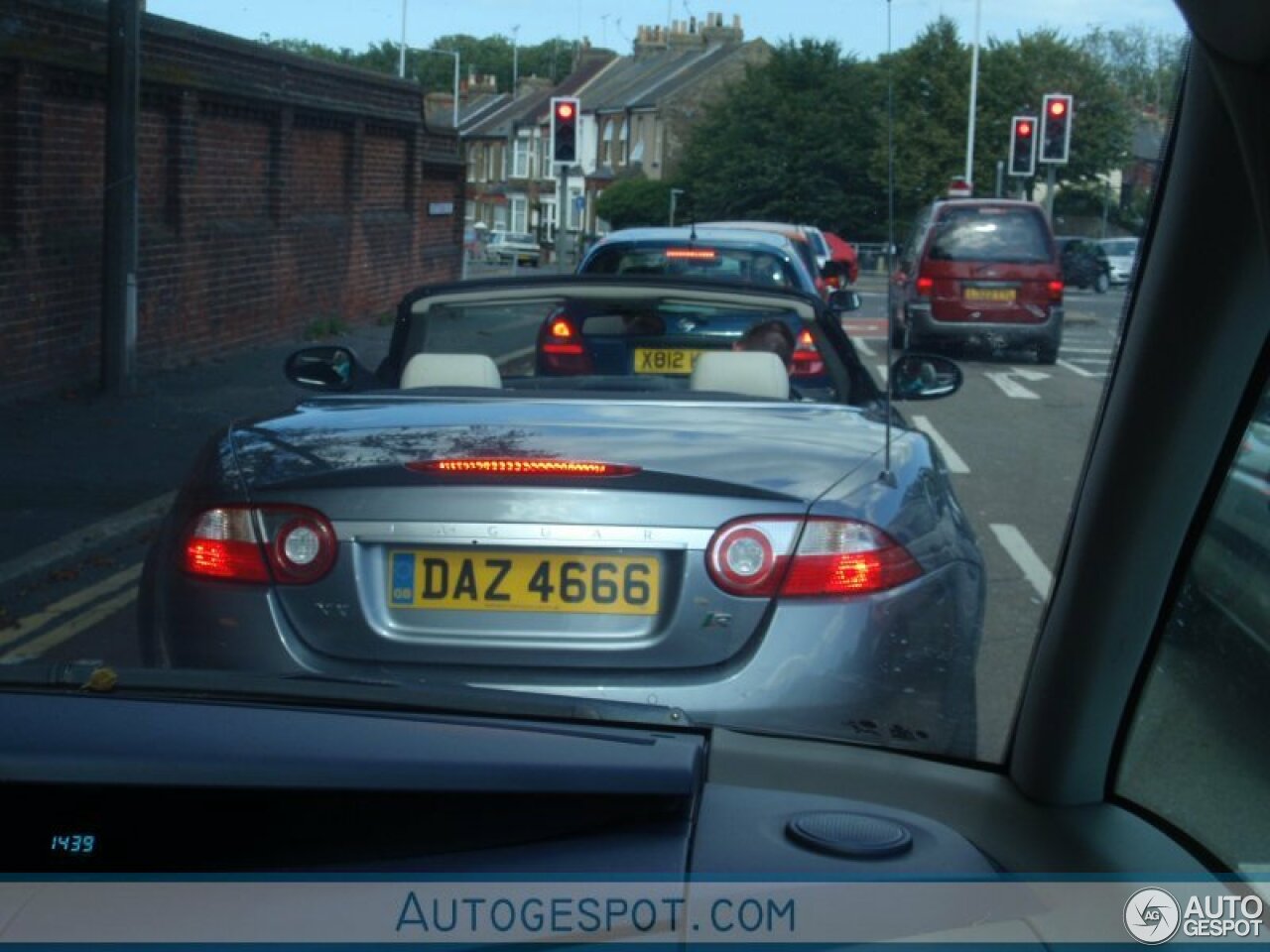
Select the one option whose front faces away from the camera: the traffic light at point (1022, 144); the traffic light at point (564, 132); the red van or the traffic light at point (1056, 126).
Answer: the red van

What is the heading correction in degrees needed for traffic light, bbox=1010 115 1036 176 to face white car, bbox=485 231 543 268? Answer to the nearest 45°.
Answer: approximately 135° to its right

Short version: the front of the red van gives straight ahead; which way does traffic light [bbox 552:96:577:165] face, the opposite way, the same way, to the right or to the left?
the opposite way

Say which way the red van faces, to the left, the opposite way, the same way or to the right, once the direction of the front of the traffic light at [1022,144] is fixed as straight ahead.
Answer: the opposite way

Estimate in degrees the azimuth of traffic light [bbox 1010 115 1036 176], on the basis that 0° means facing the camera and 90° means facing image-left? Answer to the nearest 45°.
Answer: approximately 0°

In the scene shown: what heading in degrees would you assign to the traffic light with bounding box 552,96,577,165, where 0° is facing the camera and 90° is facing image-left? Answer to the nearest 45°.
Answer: approximately 0°

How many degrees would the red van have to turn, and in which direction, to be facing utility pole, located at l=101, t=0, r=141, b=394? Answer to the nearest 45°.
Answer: approximately 135° to its left

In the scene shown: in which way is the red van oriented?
away from the camera

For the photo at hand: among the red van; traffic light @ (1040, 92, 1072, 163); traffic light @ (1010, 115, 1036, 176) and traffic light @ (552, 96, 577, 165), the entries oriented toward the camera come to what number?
3
